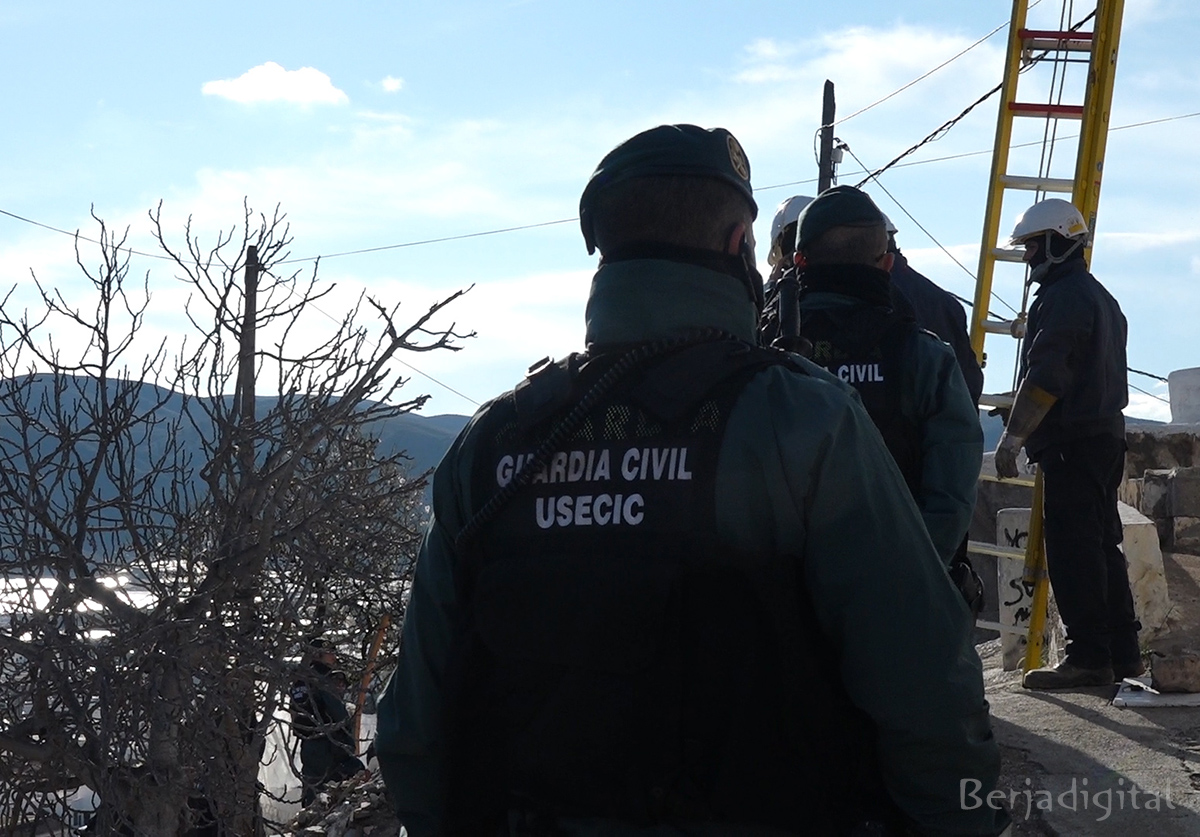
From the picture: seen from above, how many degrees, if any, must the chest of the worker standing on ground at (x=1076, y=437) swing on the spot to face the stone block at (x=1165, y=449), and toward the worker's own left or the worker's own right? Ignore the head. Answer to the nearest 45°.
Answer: approximately 90° to the worker's own right

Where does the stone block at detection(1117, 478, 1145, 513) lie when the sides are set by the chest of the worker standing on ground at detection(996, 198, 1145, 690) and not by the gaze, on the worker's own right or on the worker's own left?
on the worker's own right

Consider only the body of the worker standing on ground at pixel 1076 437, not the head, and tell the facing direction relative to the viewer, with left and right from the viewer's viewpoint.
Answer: facing to the left of the viewer

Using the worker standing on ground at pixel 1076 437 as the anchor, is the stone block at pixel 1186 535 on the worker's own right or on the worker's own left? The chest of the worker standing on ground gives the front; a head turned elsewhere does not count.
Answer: on the worker's own right

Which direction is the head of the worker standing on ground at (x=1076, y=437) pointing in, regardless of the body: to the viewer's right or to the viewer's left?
to the viewer's left

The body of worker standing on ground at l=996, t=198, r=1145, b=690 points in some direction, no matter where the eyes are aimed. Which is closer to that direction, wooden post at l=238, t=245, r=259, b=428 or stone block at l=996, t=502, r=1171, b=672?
the wooden post

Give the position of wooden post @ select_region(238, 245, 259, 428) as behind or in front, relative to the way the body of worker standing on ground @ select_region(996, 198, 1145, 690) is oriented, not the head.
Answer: in front
